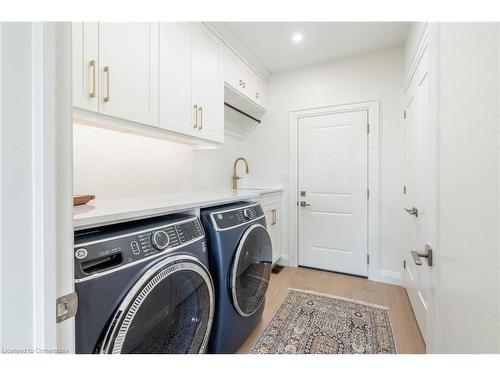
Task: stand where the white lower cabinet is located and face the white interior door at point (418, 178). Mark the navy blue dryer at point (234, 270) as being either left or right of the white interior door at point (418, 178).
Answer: right

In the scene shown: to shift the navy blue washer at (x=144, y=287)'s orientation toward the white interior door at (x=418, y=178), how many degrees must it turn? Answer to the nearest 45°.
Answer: approximately 45° to its left

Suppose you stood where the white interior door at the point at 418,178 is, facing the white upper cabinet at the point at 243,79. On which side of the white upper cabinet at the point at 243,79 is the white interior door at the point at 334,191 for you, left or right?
right

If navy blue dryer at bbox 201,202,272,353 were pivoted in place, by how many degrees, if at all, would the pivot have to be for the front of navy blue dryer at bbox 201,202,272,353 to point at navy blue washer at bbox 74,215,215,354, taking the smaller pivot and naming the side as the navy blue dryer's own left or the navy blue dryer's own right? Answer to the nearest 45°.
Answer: approximately 90° to the navy blue dryer's own right

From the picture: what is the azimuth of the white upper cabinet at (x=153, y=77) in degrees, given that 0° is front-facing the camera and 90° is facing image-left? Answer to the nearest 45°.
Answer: approximately 315°

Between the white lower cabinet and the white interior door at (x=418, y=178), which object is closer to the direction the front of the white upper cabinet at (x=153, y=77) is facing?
the white interior door

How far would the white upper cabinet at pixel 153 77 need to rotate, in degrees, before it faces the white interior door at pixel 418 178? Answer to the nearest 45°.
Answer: approximately 45° to its left

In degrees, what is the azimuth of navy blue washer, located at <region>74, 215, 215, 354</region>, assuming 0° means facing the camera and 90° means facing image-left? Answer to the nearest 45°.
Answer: approximately 315°
